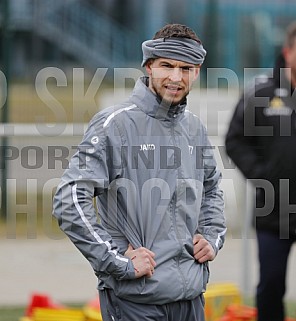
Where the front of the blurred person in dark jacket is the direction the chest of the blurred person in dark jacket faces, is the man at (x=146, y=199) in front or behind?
in front

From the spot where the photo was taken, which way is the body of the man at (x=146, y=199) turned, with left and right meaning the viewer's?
facing the viewer and to the right of the viewer

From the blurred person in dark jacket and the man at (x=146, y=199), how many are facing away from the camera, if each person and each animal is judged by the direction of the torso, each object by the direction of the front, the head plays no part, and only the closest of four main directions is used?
0

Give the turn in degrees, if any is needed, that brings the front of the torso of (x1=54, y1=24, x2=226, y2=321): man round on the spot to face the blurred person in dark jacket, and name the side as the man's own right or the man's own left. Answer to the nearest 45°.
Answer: approximately 90° to the man's own left

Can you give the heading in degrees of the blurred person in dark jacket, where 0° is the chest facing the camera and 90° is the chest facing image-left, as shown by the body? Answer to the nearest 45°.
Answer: approximately 0°
